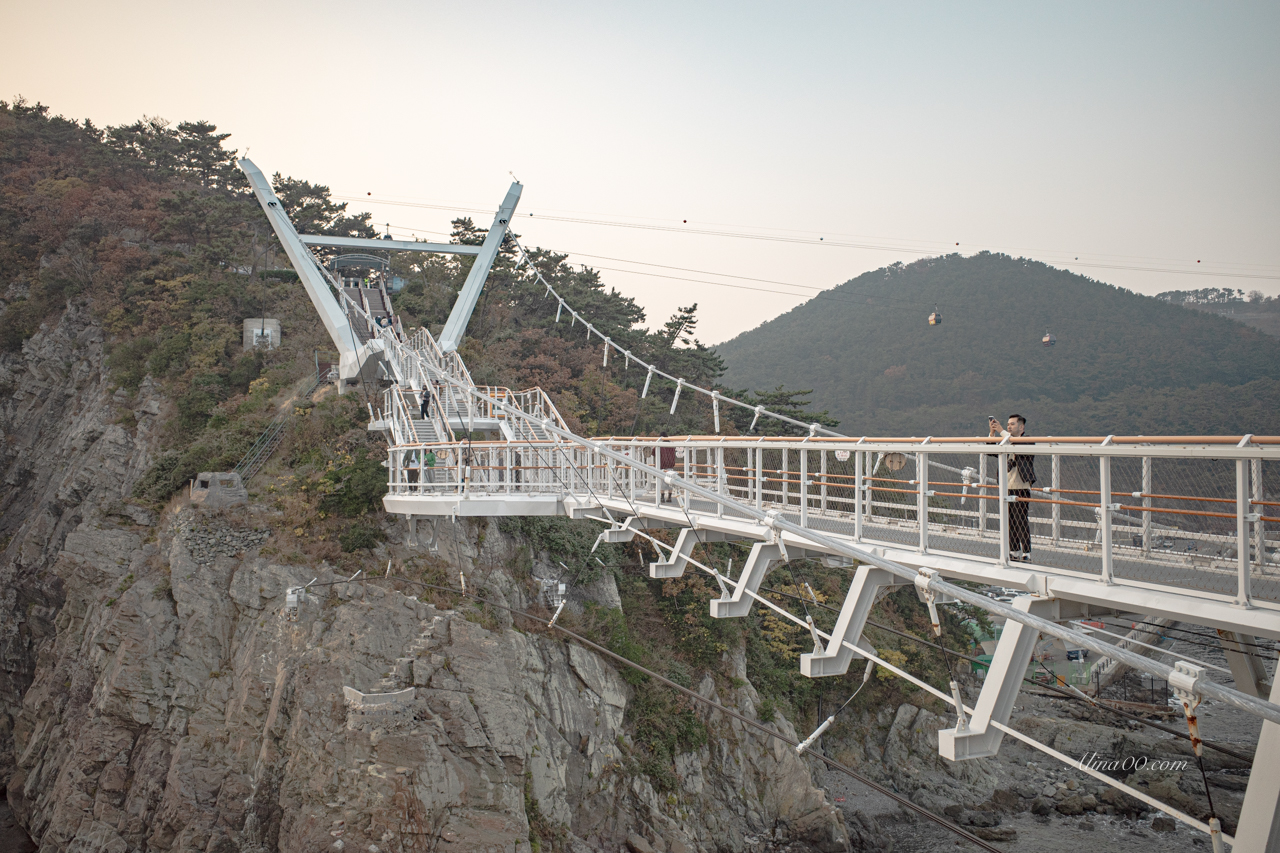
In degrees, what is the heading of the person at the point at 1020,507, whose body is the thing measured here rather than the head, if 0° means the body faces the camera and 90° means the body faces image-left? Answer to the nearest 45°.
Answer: approximately 90°

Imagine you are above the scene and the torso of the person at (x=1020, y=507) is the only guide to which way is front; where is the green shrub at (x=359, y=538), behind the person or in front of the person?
in front

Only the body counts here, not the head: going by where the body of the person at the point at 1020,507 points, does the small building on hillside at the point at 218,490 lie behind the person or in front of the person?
in front

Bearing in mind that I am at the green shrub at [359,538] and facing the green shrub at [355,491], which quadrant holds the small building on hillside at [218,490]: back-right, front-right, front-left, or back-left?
front-left

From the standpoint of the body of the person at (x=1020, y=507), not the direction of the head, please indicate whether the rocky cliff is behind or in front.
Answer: in front
